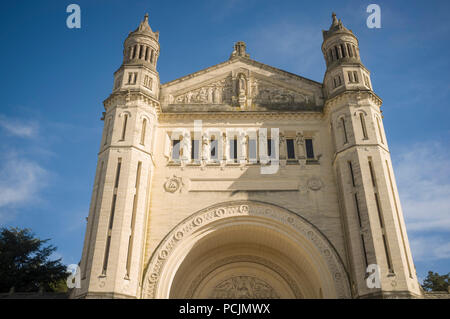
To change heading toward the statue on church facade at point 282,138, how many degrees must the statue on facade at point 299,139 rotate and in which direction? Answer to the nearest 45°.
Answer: approximately 90° to its right

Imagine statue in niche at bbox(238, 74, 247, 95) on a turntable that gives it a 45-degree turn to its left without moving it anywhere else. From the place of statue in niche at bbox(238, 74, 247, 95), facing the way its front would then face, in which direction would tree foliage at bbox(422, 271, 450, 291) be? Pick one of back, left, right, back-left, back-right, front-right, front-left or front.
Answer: left

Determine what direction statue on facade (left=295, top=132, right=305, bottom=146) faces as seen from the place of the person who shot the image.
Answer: facing the viewer

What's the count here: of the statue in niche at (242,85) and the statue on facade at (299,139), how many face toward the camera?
2

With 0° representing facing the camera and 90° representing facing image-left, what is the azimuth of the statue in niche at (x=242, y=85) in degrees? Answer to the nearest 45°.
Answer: approximately 0°
